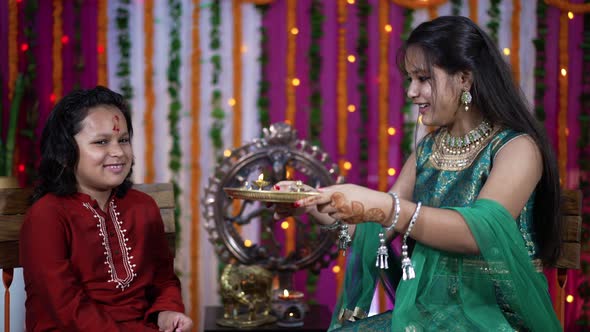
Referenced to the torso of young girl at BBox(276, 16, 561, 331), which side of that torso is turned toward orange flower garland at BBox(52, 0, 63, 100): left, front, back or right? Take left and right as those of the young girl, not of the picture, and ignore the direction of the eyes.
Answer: right

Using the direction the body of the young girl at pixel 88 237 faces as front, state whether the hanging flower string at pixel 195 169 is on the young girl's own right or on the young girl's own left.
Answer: on the young girl's own left

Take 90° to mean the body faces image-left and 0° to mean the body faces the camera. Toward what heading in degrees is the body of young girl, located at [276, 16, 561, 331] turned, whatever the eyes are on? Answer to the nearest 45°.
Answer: approximately 45°

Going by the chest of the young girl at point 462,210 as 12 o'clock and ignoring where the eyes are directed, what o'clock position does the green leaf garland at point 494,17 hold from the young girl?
The green leaf garland is roughly at 5 o'clock from the young girl.

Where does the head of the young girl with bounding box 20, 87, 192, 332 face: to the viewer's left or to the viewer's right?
to the viewer's right

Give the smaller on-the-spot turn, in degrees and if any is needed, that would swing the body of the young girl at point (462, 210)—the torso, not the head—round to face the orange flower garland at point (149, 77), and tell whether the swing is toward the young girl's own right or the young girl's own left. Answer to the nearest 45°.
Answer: approximately 90° to the young girl's own right

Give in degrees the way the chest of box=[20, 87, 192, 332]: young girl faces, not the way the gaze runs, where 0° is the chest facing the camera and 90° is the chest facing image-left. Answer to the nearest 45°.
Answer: approximately 315°

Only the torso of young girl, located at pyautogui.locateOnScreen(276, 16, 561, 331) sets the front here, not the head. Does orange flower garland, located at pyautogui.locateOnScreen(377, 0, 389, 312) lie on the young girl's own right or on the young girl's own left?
on the young girl's own right

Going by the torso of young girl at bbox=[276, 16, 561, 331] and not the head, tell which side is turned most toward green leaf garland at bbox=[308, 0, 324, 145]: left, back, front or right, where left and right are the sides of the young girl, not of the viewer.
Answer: right
